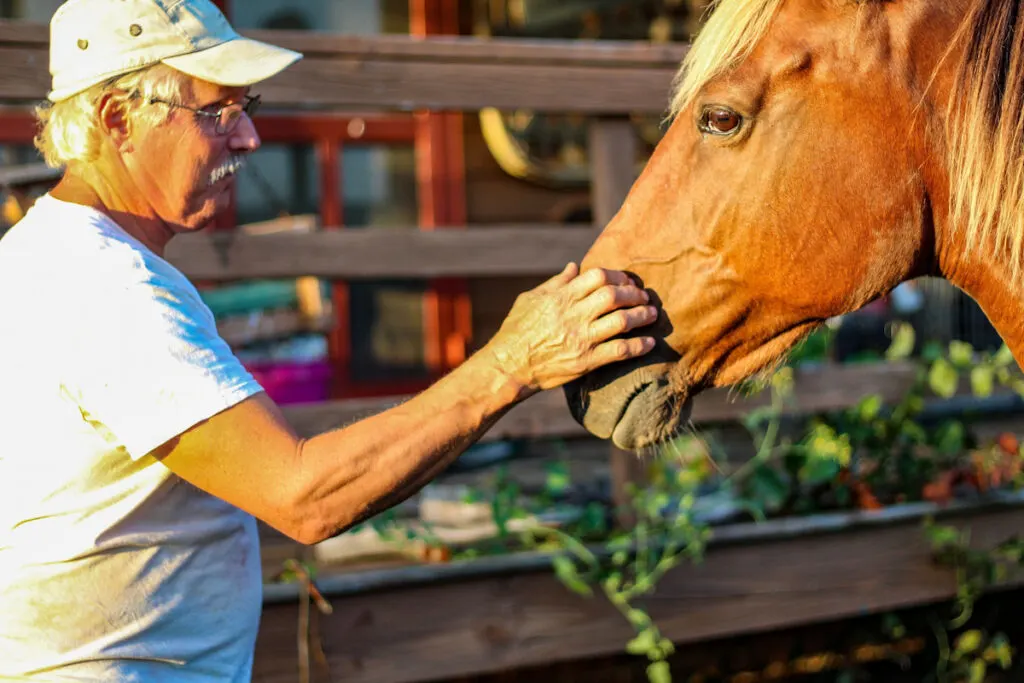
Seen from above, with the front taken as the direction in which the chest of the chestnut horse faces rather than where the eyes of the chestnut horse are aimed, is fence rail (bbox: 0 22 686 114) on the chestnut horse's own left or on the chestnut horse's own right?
on the chestnut horse's own right

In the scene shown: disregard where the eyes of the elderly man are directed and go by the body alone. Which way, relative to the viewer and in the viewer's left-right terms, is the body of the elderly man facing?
facing to the right of the viewer

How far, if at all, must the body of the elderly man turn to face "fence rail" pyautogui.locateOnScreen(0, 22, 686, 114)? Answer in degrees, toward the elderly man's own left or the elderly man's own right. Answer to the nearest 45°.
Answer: approximately 90° to the elderly man's own left

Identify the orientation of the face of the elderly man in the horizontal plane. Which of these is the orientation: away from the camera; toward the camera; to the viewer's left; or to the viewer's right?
to the viewer's right

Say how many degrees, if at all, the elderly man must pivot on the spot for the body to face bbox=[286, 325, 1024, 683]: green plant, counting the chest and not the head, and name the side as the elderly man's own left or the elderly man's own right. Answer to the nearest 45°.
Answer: approximately 45° to the elderly man's own left

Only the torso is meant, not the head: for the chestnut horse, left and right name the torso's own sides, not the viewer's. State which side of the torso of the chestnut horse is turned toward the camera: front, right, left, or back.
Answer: left

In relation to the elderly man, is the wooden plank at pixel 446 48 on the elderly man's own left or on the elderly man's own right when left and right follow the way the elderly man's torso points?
on the elderly man's own left

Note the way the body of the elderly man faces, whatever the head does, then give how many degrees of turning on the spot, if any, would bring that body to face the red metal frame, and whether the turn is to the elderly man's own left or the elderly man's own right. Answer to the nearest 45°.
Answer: approximately 90° to the elderly man's own left

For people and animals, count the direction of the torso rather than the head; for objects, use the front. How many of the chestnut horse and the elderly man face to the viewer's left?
1
